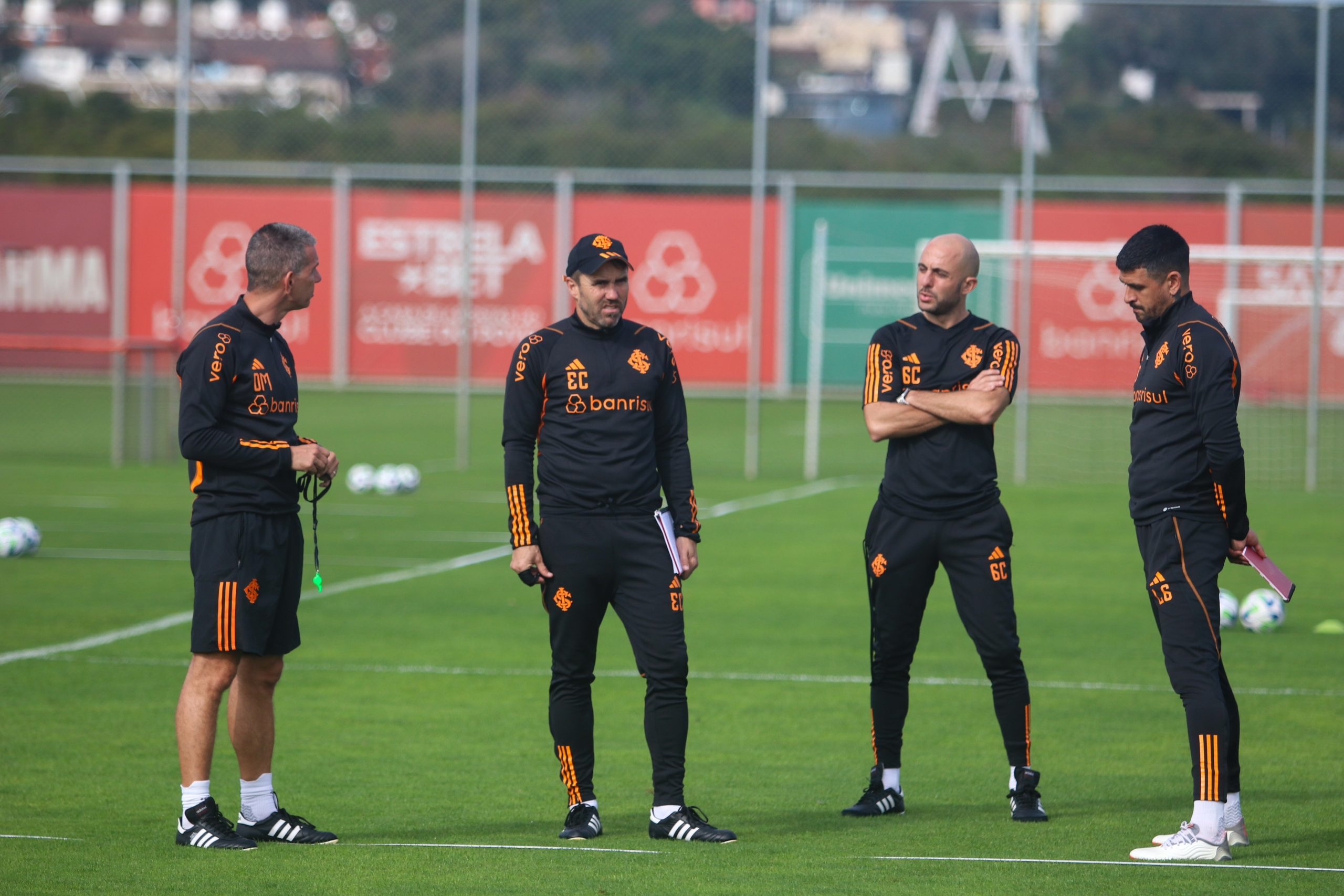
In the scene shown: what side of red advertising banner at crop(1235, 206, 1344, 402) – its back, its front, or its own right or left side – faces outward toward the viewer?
front

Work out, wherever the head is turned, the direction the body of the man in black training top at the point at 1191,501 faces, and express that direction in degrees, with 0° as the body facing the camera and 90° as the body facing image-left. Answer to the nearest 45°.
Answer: approximately 90°

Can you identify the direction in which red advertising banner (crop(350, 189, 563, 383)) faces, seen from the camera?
facing the viewer

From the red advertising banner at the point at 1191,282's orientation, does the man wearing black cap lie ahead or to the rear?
ahead

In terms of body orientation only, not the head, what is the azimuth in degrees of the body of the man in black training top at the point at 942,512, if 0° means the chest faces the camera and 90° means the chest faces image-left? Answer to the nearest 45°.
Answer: approximately 0°

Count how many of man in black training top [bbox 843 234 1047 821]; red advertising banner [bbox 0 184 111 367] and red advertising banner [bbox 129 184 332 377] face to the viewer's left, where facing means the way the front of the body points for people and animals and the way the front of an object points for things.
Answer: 0

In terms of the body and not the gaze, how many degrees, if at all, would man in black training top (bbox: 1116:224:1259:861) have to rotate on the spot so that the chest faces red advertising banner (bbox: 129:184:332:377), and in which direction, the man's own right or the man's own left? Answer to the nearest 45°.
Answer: approximately 45° to the man's own right

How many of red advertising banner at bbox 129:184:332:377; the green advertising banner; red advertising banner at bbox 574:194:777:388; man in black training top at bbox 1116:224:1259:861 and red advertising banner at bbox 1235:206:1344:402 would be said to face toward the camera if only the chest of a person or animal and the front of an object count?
4

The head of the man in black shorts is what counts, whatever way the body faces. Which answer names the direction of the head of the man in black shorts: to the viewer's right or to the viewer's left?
to the viewer's right

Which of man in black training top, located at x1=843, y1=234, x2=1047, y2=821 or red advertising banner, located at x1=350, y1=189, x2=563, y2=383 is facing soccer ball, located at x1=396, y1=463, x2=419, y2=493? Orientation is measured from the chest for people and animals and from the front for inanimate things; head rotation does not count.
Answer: the red advertising banner

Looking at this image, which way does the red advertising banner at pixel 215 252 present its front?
toward the camera

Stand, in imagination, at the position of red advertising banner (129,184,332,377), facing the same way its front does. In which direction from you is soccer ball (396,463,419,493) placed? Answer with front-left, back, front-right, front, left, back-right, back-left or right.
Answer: front

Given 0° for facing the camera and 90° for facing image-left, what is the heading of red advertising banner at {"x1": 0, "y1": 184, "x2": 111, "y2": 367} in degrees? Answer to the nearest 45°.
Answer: approximately 0°

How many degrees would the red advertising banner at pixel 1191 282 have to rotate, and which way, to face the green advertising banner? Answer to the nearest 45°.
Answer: approximately 90° to its right

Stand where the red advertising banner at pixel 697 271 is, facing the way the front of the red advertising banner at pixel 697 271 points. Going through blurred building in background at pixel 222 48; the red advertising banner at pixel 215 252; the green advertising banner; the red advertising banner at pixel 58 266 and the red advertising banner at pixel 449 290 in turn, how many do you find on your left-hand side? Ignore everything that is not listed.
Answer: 1
